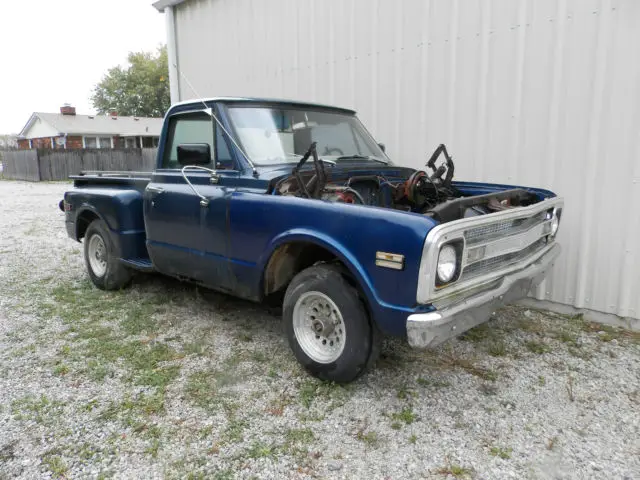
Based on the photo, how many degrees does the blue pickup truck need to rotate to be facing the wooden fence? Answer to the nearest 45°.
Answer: approximately 180°

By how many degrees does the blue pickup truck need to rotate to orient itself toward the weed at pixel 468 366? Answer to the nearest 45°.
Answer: approximately 45° to its left

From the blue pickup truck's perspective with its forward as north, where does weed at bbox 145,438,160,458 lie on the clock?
The weed is roughly at 3 o'clock from the blue pickup truck.

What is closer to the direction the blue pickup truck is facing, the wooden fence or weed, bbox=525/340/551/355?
the weed

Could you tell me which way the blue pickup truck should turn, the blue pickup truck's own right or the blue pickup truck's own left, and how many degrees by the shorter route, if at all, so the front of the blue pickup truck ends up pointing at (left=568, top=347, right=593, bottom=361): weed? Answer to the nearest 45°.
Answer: approximately 45° to the blue pickup truck's own left

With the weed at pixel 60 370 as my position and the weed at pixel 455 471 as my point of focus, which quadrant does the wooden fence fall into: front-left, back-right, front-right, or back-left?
back-left

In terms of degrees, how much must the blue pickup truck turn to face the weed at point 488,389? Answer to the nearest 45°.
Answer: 0° — it already faces it

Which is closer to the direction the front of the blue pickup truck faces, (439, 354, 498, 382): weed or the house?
the weed

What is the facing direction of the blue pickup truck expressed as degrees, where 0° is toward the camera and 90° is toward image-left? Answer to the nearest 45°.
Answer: approximately 315°

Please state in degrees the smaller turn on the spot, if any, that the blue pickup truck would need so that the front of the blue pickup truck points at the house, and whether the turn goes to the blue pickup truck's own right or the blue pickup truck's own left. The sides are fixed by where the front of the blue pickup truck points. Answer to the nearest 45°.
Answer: approximately 180°

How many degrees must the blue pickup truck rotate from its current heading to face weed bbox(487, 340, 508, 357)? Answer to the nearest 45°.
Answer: approximately 45° to its left
